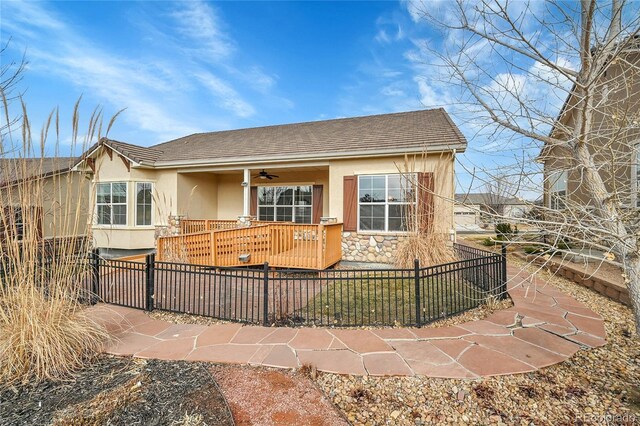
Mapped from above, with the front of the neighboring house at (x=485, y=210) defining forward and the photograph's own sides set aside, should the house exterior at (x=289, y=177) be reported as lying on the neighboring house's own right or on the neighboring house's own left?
on the neighboring house's own right

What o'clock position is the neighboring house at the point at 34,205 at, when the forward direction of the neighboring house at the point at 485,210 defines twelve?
the neighboring house at the point at 34,205 is roughly at 2 o'clock from the neighboring house at the point at 485,210.

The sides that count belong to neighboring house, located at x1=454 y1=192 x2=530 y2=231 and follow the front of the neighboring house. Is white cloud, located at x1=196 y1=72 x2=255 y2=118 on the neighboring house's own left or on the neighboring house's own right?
on the neighboring house's own right
